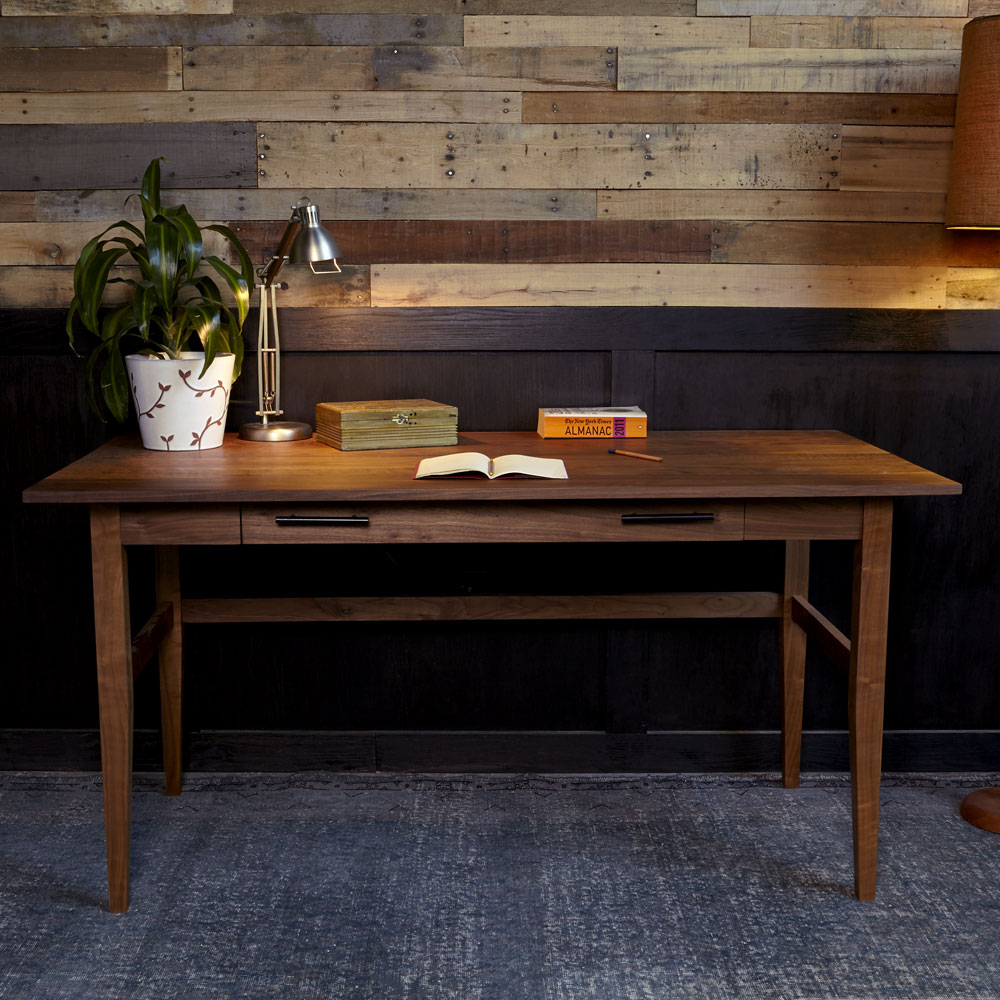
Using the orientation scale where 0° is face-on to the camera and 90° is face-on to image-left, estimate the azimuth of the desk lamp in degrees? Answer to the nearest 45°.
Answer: approximately 270°

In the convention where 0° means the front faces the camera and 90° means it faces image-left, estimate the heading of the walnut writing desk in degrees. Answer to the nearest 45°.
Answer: approximately 0°
